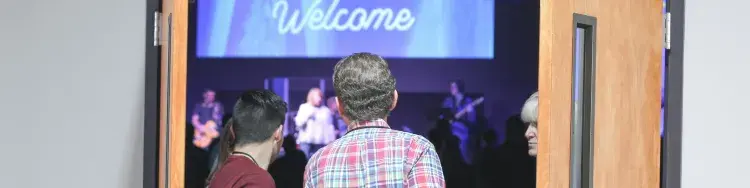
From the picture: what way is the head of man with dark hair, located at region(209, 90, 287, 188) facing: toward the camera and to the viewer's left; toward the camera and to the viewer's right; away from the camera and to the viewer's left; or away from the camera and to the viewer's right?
away from the camera and to the viewer's right

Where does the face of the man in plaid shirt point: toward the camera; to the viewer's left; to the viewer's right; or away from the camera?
away from the camera

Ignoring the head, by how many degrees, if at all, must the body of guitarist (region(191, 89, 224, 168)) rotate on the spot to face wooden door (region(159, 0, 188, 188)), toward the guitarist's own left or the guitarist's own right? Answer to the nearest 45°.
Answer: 0° — they already face it

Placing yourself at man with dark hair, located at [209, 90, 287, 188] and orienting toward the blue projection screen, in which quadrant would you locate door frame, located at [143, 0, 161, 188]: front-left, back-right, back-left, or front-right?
back-left

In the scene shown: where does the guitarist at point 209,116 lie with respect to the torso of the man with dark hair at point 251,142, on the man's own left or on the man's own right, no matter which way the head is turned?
on the man's own left

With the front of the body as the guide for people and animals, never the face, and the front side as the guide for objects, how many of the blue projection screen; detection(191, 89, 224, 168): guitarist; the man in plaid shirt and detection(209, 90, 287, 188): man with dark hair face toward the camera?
2

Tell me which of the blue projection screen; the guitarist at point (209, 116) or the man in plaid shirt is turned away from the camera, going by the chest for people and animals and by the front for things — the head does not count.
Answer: the man in plaid shirt

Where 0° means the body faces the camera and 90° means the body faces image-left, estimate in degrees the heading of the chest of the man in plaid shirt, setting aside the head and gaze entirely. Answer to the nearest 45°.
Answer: approximately 180°
